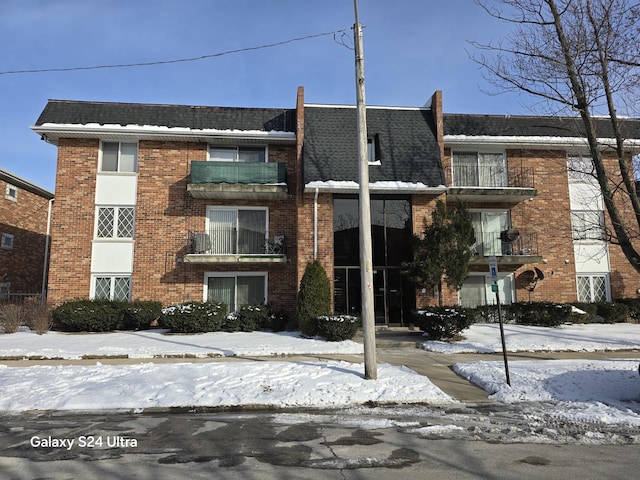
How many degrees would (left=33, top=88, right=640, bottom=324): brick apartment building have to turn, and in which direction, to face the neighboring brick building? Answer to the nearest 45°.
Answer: approximately 90° to its right

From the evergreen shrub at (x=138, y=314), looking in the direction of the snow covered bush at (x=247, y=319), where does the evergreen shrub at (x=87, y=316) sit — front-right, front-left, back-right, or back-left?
back-right

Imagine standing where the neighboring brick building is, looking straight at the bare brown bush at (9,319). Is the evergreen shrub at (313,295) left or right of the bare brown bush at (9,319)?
left

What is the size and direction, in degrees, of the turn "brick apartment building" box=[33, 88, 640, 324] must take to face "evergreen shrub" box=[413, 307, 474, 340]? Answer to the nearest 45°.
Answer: approximately 45° to its left

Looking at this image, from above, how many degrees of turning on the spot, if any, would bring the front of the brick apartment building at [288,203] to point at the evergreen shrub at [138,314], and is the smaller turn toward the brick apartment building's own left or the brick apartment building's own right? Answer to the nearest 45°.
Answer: approximately 90° to the brick apartment building's own right

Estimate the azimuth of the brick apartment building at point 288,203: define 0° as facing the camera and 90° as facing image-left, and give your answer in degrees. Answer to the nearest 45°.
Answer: approximately 0°

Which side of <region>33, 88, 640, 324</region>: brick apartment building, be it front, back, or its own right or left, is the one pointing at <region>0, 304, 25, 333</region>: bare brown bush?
right
